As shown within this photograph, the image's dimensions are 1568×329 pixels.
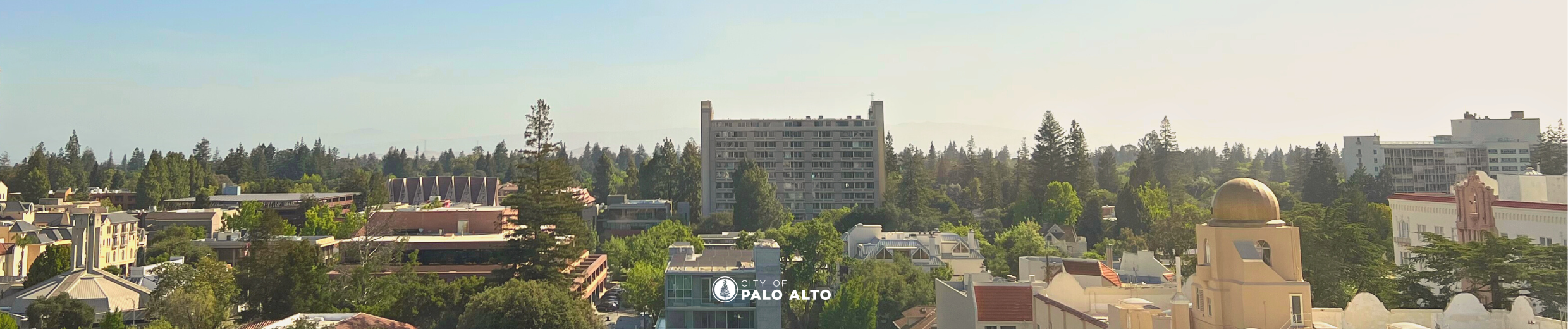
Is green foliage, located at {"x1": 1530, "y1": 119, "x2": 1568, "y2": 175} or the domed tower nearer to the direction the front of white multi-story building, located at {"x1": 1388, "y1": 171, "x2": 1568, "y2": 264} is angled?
the domed tower

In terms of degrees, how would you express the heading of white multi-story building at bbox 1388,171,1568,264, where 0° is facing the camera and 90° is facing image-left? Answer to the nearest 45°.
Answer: approximately 45°

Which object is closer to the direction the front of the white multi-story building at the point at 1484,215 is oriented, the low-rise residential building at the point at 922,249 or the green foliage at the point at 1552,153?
the low-rise residential building

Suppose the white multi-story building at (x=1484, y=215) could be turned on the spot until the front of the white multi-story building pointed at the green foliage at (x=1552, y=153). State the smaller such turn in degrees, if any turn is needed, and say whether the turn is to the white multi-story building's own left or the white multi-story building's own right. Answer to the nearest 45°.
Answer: approximately 135° to the white multi-story building's own right
